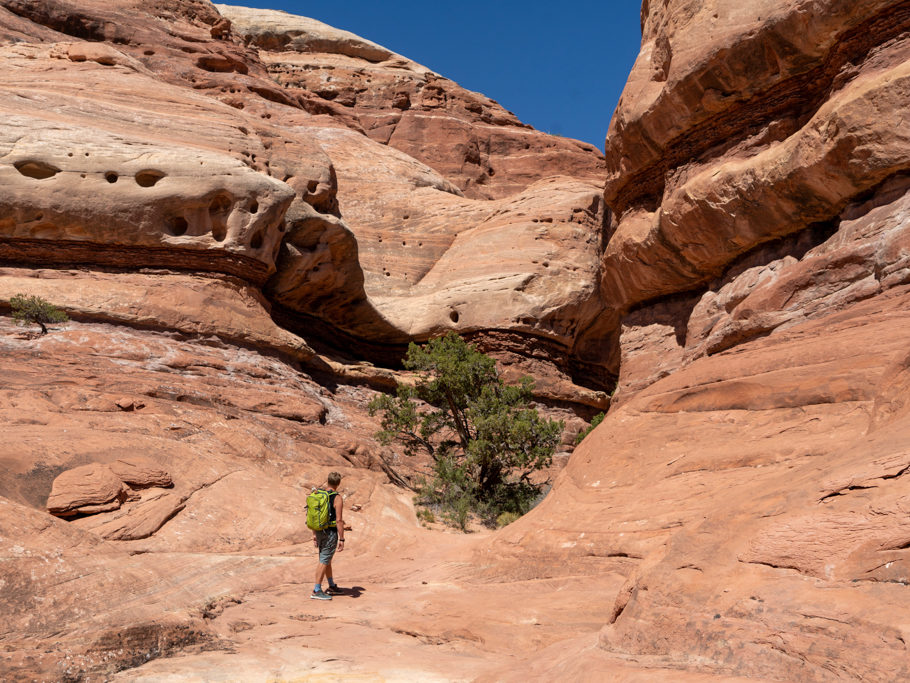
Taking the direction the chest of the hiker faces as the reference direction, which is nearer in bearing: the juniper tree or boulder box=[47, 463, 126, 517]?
the juniper tree

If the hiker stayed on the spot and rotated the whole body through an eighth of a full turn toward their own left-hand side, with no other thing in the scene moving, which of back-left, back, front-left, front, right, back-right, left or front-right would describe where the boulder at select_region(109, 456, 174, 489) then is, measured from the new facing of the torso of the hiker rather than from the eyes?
front-left

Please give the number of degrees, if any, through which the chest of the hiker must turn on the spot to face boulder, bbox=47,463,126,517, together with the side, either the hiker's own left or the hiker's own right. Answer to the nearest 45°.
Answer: approximately 90° to the hiker's own left

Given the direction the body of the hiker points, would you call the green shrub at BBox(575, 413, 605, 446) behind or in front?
in front

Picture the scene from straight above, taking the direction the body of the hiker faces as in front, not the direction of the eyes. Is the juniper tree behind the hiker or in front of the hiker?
in front

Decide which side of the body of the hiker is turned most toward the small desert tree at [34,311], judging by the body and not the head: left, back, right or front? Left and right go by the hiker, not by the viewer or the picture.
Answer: left

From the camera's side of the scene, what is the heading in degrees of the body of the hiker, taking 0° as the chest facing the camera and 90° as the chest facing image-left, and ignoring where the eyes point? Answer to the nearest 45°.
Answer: approximately 225°
